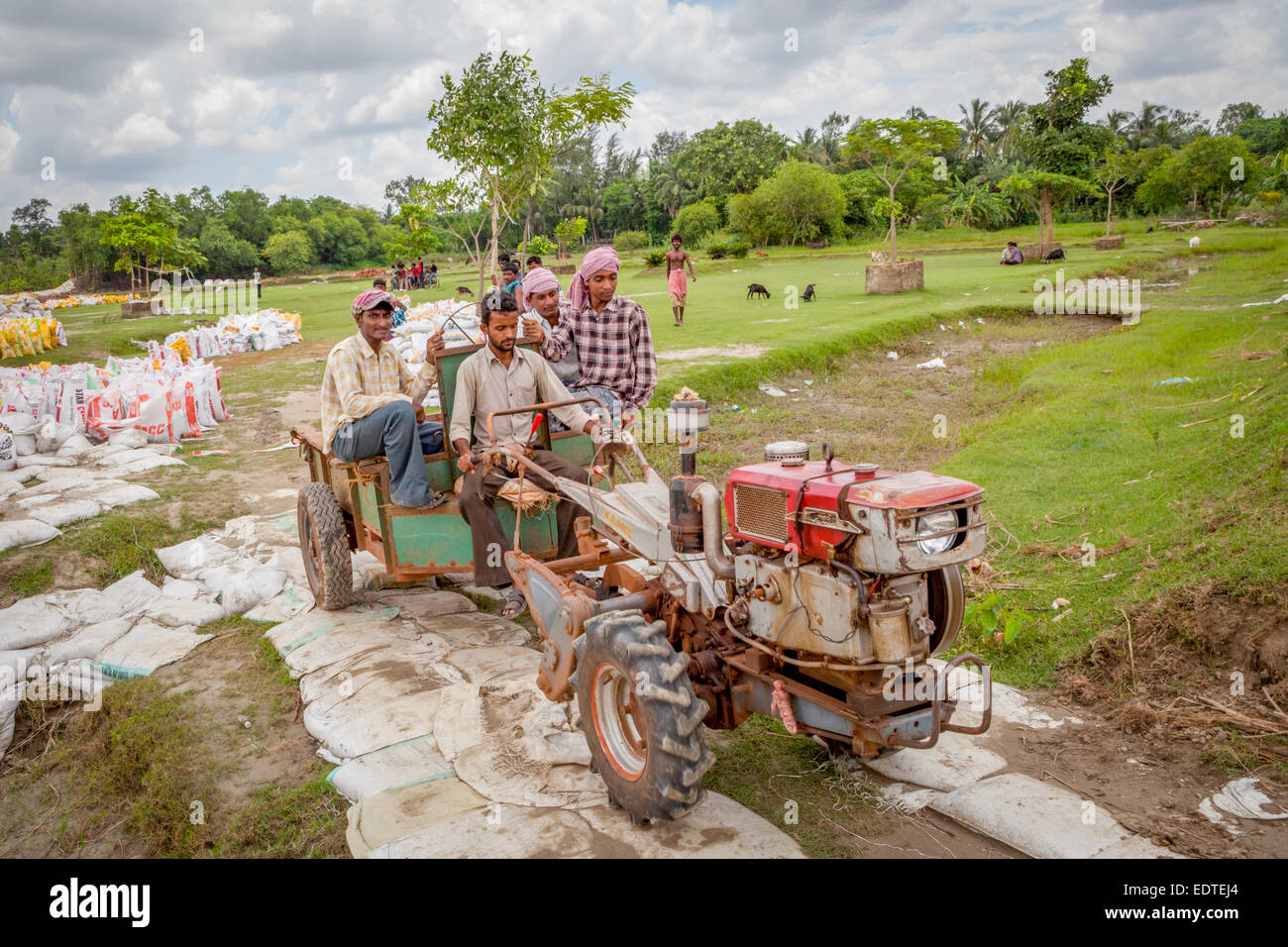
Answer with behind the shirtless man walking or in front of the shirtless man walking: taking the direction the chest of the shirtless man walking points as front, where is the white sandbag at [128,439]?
in front

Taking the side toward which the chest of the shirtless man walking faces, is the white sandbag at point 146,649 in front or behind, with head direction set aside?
in front

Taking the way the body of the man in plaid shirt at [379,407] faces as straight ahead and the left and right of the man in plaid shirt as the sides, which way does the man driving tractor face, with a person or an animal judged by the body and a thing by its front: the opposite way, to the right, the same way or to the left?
the same way

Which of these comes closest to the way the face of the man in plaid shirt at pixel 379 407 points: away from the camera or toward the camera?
toward the camera

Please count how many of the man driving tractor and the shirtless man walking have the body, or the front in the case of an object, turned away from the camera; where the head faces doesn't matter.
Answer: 0

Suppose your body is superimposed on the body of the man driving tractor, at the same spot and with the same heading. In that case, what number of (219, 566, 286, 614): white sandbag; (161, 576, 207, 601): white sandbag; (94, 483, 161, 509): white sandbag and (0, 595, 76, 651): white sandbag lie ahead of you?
0

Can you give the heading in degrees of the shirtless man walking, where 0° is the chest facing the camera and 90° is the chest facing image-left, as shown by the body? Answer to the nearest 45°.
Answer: approximately 0°

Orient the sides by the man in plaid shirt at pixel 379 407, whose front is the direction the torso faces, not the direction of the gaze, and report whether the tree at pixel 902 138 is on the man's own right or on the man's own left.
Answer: on the man's own left

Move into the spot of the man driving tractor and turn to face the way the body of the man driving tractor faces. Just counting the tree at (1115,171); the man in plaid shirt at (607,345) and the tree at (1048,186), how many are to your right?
0

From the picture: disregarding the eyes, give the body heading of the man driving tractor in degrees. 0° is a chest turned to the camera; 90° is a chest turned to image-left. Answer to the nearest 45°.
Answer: approximately 315°

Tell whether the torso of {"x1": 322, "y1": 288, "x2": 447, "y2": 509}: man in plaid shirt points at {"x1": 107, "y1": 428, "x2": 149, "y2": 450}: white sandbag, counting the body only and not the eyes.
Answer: no
